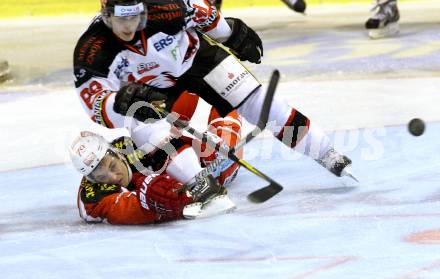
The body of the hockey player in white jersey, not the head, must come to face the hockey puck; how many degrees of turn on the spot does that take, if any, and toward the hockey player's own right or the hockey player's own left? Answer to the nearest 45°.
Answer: approximately 90° to the hockey player's own left

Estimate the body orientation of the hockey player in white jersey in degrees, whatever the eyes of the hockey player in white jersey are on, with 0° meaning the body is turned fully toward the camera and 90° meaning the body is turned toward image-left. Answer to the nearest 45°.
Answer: approximately 0°
